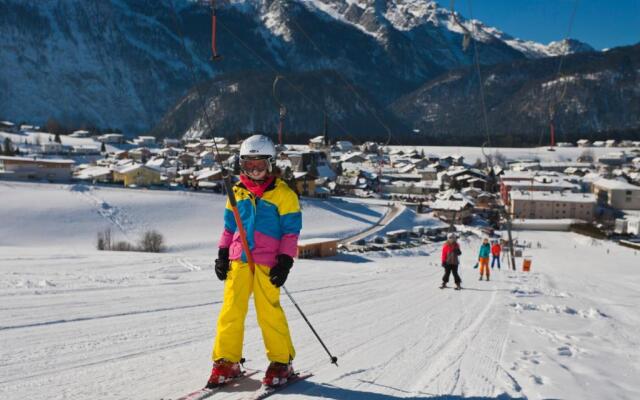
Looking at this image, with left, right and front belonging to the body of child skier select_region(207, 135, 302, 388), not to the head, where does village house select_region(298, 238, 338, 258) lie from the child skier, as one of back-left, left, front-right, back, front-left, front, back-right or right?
back-right

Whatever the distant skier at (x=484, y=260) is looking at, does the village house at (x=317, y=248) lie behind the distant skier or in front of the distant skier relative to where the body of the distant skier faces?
behind

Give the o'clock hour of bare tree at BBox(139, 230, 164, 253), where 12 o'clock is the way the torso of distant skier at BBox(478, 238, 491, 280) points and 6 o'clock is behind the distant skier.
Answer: The bare tree is roughly at 4 o'clock from the distant skier.

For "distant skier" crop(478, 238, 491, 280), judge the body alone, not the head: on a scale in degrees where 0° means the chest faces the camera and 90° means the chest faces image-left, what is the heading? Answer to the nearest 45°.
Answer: approximately 0°

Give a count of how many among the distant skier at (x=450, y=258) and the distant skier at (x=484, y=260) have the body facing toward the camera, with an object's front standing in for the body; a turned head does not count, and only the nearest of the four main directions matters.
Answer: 2

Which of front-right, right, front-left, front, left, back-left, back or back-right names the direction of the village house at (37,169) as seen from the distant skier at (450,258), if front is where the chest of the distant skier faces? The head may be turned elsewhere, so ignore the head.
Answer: back-right

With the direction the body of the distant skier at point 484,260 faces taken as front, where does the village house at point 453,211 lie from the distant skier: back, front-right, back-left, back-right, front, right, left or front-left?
back
